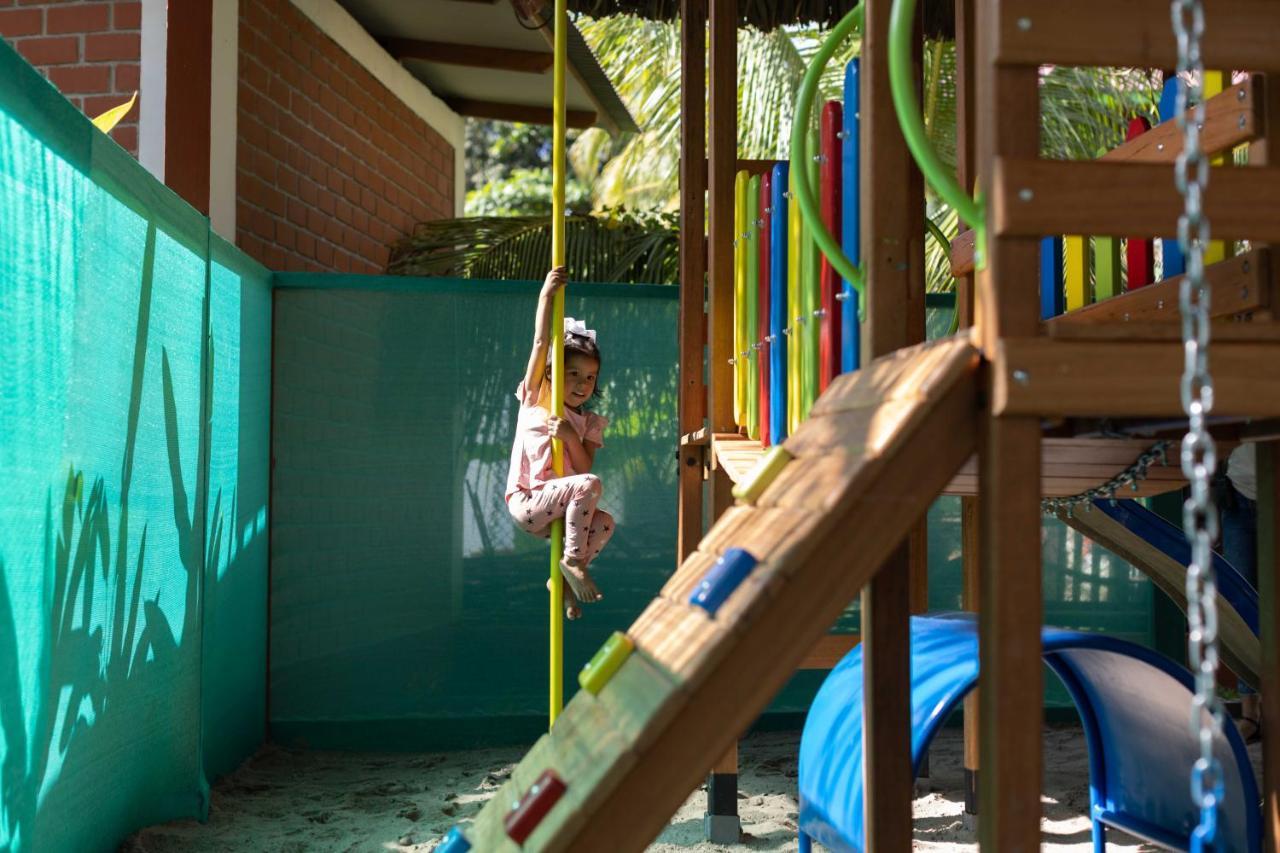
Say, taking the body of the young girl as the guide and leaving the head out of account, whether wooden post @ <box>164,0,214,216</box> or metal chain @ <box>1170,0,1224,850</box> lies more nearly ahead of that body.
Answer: the metal chain

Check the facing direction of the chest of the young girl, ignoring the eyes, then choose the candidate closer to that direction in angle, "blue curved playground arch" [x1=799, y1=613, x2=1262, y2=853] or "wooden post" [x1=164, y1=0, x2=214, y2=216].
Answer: the blue curved playground arch

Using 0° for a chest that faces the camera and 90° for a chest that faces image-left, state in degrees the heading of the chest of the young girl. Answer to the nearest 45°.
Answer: approximately 315°

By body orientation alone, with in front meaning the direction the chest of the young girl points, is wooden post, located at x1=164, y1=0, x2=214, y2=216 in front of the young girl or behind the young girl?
behind

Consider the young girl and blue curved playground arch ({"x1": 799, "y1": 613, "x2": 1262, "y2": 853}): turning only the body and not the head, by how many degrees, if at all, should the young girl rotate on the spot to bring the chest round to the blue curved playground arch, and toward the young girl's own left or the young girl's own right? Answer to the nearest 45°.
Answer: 0° — they already face it
